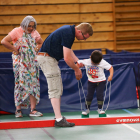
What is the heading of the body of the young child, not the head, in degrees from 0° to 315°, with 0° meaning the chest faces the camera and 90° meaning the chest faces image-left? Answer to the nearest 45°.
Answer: approximately 0°

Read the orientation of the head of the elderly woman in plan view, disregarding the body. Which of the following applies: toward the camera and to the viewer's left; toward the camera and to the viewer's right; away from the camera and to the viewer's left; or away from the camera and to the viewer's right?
toward the camera and to the viewer's right

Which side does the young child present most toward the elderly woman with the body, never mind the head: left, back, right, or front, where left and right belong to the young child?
right

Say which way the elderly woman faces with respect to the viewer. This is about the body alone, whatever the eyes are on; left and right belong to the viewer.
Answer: facing the viewer and to the right of the viewer

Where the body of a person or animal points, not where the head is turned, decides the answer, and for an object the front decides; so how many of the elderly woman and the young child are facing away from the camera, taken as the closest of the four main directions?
0

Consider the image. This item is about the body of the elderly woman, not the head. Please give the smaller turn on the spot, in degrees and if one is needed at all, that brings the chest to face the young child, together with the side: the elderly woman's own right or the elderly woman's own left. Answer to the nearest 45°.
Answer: approximately 45° to the elderly woman's own left
